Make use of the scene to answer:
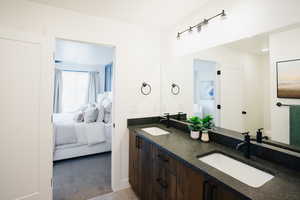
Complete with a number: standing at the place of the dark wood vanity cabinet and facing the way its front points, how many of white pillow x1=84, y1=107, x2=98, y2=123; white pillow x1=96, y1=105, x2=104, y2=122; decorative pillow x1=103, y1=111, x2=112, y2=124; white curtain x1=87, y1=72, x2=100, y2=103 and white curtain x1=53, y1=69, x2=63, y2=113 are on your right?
5

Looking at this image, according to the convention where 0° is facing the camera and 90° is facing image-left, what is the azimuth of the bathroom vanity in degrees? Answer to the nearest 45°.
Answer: approximately 45°

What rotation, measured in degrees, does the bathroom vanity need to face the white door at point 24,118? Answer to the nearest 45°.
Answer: approximately 45° to its right

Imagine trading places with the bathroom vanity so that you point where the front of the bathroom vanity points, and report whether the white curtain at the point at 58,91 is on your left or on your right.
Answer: on your right

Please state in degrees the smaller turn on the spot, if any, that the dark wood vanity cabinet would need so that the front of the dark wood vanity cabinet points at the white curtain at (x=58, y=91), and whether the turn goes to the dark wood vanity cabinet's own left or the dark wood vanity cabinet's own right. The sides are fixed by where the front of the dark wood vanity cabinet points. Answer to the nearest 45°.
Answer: approximately 90° to the dark wood vanity cabinet's own right

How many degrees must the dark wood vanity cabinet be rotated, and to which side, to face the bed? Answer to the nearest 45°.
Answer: approximately 90° to its right
